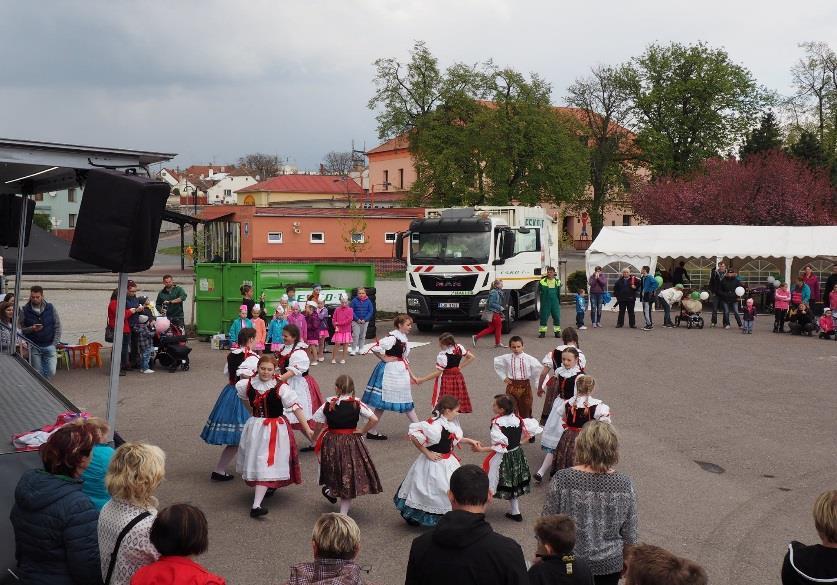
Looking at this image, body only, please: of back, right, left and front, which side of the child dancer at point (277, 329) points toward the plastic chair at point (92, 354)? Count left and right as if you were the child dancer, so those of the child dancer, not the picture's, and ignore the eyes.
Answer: right

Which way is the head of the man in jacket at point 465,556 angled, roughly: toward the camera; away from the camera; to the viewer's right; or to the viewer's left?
away from the camera

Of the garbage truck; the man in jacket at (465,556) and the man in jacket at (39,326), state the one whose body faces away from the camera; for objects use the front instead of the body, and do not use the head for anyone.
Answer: the man in jacket at (465,556)

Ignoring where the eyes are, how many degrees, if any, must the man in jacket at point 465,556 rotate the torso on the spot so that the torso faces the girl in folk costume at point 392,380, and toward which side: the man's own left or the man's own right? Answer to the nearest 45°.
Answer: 0° — they already face them

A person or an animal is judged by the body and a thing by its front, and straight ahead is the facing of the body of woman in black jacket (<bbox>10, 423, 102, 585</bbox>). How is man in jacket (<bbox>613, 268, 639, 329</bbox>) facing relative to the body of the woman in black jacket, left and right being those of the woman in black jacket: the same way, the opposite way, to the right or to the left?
the opposite way

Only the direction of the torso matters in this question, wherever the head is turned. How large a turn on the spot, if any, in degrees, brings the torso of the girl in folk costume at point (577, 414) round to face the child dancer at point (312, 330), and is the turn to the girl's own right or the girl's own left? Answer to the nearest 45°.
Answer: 0° — they already face them

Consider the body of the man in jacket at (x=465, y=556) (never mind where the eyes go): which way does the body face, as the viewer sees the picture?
away from the camera

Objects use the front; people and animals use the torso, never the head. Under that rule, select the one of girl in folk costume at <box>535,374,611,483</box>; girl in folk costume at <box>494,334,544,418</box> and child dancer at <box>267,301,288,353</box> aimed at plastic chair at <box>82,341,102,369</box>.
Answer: girl in folk costume at <box>535,374,611,483</box>

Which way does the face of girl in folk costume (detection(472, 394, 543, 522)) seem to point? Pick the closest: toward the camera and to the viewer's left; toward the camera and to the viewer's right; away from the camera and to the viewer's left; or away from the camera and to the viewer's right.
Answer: away from the camera and to the viewer's left

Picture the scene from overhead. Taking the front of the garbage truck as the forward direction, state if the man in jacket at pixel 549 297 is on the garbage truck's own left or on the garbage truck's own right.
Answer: on the garbage truck's own left

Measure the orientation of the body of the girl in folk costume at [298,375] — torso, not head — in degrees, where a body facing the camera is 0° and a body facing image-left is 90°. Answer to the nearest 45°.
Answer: approximately 45°
